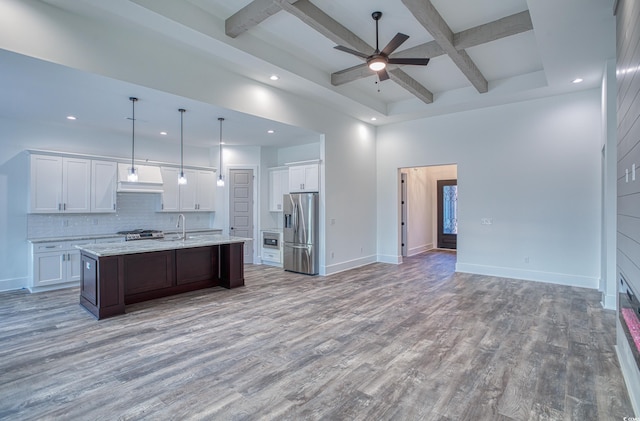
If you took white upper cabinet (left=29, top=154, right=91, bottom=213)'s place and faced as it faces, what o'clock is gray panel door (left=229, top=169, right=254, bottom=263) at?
The gray panel door is roughly at 9 o'clock from the white upper cabinet.

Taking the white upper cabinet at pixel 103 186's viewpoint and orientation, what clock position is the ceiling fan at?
The ceiling fan is roughly at 11 o'clock from the white upper cabinet.

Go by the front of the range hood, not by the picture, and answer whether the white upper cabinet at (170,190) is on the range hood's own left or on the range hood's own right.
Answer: on the range hood's own left

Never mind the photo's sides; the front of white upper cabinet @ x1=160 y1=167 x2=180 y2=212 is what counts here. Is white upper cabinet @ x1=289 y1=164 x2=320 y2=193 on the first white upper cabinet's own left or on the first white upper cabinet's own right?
on the first white upper cabinet's own left
